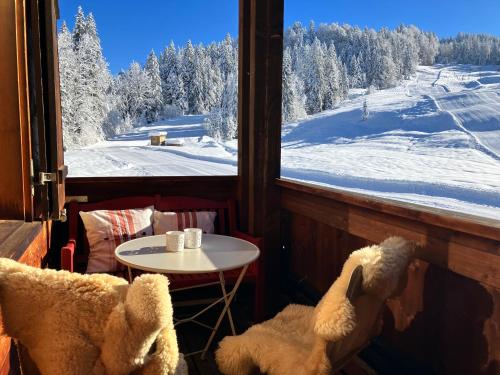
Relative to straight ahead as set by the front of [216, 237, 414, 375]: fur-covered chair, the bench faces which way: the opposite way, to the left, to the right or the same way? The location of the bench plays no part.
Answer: to the left

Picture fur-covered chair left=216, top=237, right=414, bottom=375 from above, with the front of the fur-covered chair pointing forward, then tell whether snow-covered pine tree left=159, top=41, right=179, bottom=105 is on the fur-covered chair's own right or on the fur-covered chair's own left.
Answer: on the fur-covered chair's own right

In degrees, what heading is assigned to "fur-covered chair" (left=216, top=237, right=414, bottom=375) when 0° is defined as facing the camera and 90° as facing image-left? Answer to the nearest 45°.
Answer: approximately 90°

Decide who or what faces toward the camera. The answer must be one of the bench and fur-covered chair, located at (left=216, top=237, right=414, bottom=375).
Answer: the bench

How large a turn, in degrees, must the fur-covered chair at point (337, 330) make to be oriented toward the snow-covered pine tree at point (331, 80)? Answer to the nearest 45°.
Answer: approximately 90° to its right

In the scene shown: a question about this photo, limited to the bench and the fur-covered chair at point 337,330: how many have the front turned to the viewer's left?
1

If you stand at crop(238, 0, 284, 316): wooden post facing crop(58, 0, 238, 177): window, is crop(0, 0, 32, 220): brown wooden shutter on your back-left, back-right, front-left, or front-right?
front-left

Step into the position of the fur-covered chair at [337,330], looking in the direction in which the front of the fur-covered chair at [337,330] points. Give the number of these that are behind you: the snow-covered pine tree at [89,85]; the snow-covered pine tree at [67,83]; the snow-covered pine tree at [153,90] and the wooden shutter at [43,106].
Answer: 0

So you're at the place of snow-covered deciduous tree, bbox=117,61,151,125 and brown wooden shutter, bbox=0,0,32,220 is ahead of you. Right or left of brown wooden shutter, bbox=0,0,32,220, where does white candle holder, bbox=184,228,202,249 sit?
left

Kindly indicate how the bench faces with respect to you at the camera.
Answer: facing the viewer

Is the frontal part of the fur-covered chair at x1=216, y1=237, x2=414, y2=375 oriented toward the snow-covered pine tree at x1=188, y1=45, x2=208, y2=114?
no

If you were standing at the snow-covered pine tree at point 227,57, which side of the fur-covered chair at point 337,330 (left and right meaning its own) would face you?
right

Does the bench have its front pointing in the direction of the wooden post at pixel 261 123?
no

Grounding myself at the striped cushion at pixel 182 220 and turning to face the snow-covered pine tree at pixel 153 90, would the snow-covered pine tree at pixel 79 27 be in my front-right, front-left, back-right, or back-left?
front-left

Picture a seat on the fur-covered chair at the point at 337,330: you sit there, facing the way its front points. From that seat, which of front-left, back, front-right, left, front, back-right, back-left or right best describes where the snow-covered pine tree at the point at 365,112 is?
right
